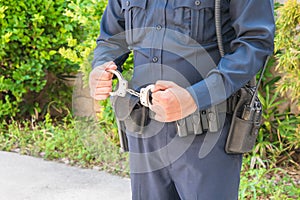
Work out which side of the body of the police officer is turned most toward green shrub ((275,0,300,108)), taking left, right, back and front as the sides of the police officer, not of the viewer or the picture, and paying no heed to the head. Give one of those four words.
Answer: back

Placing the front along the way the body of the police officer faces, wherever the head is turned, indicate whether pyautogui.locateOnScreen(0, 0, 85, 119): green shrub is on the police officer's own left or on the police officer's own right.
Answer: on the police officer's own right

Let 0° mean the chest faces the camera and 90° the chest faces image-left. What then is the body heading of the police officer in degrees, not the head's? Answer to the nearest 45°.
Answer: approximately 45°
